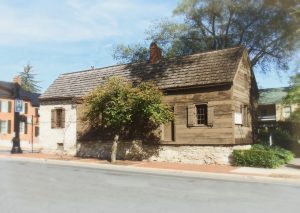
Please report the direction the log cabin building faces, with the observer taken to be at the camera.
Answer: facing the viewer and to the left of the viewer

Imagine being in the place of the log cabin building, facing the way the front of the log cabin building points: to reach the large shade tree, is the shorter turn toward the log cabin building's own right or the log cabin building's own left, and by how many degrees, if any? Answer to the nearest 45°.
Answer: approximately 180°

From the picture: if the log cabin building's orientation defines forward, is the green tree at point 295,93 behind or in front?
behind
